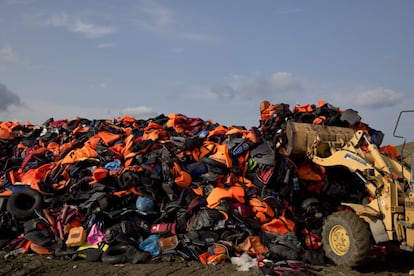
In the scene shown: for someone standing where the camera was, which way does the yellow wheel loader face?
facing away from the viewer and to the left of the viewer
